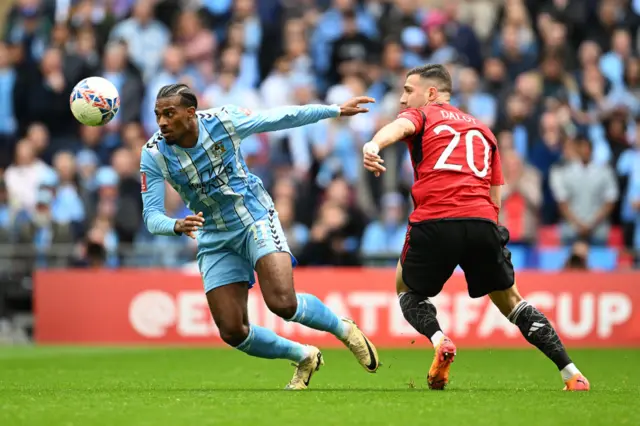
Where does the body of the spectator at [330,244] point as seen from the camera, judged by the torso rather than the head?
toward the camera

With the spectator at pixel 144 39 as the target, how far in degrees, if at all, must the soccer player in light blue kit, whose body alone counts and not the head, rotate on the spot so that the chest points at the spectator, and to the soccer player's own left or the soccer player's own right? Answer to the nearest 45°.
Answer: approximately 135° to the soccer player's own right

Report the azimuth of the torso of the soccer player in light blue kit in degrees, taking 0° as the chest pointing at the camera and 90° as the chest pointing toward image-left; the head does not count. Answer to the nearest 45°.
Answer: approximately 45°

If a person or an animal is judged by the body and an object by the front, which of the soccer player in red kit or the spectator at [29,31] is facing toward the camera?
the spectator

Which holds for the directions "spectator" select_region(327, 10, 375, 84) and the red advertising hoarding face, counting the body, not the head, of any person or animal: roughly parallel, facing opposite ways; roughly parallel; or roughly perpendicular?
roughly parallel

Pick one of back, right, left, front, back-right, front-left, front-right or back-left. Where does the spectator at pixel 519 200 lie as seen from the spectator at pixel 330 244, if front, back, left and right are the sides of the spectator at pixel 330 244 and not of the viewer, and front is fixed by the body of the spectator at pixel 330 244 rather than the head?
left

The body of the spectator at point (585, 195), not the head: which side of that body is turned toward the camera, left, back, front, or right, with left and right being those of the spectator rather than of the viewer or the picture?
front

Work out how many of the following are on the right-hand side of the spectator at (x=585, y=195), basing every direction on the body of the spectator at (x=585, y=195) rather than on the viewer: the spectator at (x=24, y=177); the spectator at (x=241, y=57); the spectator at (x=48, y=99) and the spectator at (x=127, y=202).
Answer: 4

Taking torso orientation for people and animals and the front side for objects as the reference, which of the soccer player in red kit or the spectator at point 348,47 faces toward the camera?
the spectator

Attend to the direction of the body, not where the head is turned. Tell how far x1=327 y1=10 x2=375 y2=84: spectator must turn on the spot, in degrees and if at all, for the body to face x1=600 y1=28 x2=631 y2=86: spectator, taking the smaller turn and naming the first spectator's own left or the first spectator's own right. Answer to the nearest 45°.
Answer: approximately 90° to the first spectator's own left

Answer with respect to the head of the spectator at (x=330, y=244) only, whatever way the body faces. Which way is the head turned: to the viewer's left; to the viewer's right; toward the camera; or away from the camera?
toward the camera

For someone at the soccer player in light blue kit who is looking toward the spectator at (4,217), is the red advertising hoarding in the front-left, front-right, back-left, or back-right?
front-right

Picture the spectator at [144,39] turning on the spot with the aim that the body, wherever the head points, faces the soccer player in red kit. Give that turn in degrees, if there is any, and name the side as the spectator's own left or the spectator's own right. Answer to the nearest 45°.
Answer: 0° — they already face them

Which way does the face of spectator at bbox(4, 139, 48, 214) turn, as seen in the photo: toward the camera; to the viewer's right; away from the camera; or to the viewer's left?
toward the camera

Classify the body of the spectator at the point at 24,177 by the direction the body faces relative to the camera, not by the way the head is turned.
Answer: toward the camera

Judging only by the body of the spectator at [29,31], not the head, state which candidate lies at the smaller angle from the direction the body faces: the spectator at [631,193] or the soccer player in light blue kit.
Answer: the soccer player in light blue kit
